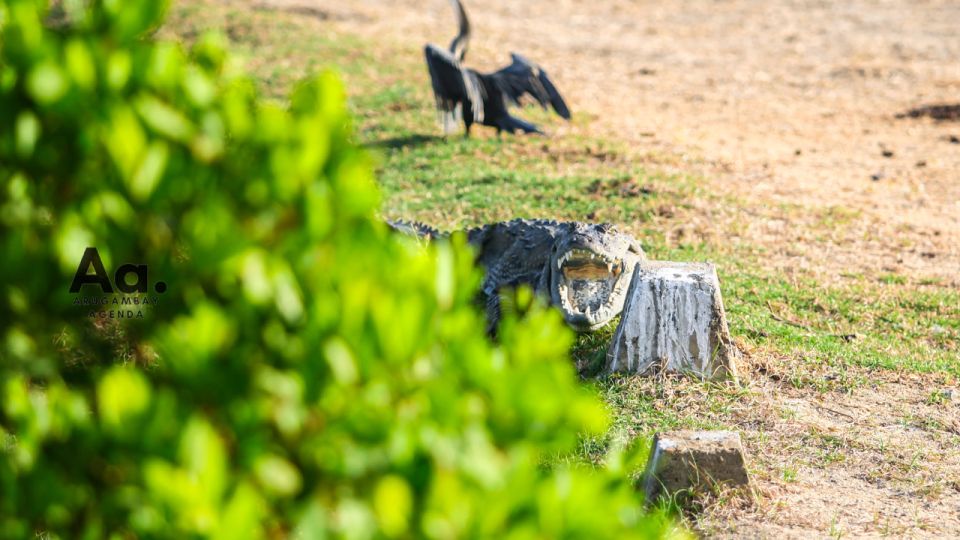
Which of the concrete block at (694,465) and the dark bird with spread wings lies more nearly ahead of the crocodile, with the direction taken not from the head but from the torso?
the concrete block

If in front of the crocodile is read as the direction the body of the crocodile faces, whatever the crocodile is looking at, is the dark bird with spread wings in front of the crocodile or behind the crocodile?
behind

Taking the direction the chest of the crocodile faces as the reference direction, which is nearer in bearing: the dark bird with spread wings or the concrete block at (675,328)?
the concrete block

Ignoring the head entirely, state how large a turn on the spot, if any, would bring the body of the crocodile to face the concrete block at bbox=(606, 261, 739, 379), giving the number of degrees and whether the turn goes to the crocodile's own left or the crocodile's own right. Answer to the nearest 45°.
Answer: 0° — it already faces it

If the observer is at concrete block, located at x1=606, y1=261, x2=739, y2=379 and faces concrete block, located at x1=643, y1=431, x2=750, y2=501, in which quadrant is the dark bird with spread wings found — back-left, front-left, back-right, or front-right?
back-right

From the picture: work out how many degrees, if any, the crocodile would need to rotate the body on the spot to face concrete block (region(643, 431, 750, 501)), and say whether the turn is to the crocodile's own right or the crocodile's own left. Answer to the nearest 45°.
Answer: approximately 45° to the crocodile's own right

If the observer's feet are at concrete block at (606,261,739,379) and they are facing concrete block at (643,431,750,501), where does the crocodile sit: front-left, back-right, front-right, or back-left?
back-right

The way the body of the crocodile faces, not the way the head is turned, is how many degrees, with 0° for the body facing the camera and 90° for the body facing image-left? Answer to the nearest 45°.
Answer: approximately 315°
